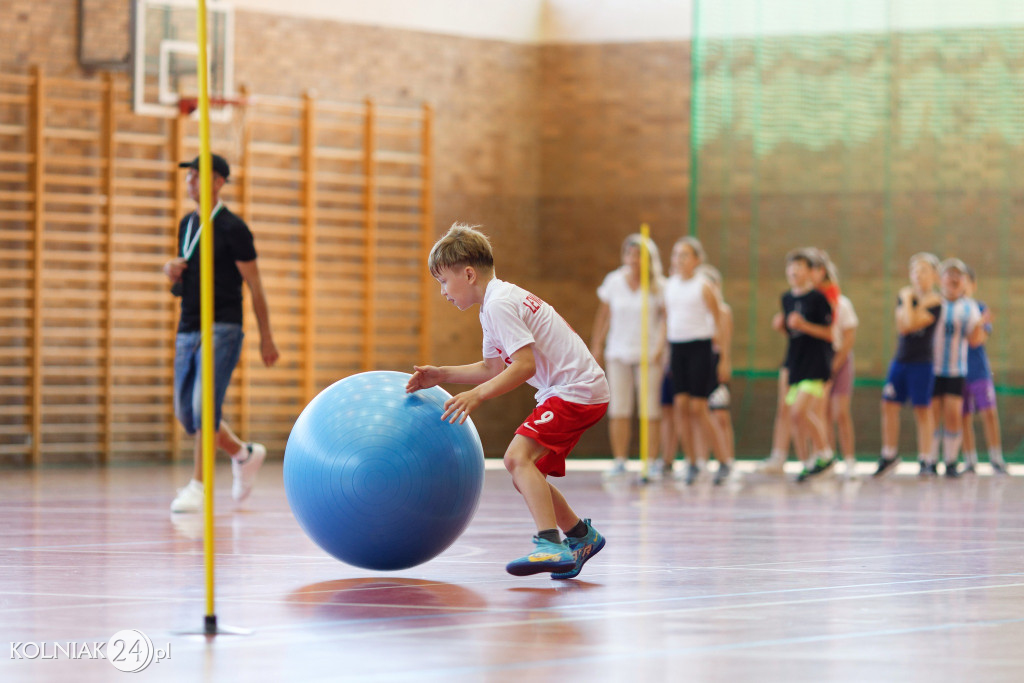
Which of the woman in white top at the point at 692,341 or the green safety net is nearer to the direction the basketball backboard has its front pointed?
the woman in white top

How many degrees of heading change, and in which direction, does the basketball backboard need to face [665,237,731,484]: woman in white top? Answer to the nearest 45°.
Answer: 0° — it already faces them

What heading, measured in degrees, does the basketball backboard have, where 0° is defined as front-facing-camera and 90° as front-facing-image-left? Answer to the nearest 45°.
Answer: approximately 315°

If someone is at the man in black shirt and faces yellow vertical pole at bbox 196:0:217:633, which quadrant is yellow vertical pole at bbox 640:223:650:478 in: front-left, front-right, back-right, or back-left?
back-left

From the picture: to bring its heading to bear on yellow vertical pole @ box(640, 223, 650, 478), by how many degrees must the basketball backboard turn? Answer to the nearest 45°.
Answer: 0° — it already faces it

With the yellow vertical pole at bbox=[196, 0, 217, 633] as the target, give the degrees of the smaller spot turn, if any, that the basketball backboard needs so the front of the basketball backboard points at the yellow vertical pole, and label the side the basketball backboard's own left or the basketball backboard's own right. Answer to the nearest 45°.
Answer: approximately 45° to the basketball backboard's own right

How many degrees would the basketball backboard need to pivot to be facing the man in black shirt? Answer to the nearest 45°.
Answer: approximately 45° to its right
